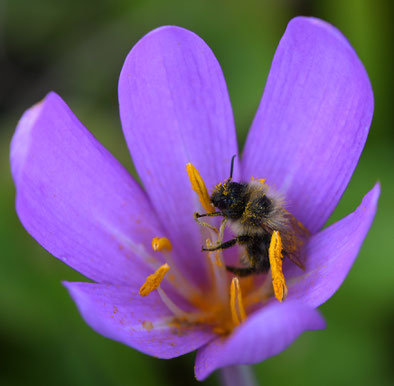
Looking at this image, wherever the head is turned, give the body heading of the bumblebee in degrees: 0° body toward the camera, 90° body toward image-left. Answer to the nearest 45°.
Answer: approximately 90°
